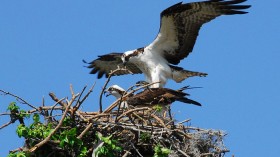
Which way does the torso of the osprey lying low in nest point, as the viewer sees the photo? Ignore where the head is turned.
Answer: to the viewer's left
